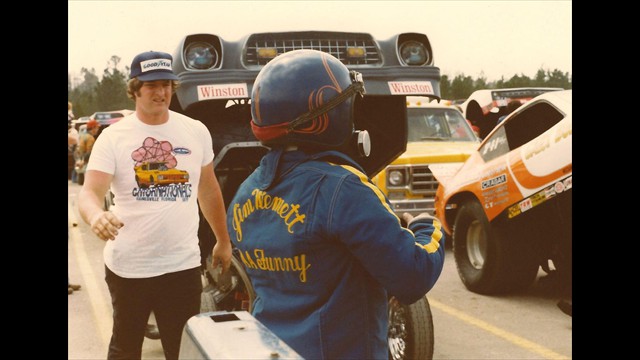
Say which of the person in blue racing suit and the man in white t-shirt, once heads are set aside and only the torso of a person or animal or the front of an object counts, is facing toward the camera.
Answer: the man in white t-shirt

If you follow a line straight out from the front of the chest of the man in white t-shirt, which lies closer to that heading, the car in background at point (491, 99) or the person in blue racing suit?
the person in blue racing suit

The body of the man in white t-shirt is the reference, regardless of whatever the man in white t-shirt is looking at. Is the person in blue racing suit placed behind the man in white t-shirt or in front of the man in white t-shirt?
in front

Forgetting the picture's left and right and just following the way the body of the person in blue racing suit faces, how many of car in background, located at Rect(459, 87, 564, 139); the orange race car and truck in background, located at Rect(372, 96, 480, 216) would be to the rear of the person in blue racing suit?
0

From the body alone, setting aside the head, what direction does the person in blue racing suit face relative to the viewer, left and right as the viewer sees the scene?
facing away from the viewer and to the right of the viewer

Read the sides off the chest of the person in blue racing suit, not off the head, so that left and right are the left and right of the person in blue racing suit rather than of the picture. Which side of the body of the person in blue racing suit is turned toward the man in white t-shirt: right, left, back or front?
left

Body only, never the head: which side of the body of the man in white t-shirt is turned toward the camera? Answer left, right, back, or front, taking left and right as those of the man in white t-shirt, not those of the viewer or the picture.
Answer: front

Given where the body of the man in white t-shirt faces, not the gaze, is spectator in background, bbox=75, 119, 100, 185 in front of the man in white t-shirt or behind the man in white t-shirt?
behind

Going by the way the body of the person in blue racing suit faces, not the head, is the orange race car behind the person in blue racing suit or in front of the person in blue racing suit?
in front

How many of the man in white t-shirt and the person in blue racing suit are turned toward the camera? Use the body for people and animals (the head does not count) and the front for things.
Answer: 1

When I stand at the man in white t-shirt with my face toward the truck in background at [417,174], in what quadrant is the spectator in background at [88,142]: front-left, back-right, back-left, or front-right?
front-left

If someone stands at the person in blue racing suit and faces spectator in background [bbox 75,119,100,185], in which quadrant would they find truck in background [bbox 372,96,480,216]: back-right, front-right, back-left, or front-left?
front-right

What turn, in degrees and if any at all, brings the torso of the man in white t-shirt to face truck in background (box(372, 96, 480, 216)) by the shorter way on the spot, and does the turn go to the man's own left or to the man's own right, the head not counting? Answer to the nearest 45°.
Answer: approximately 135° to the man's own left
